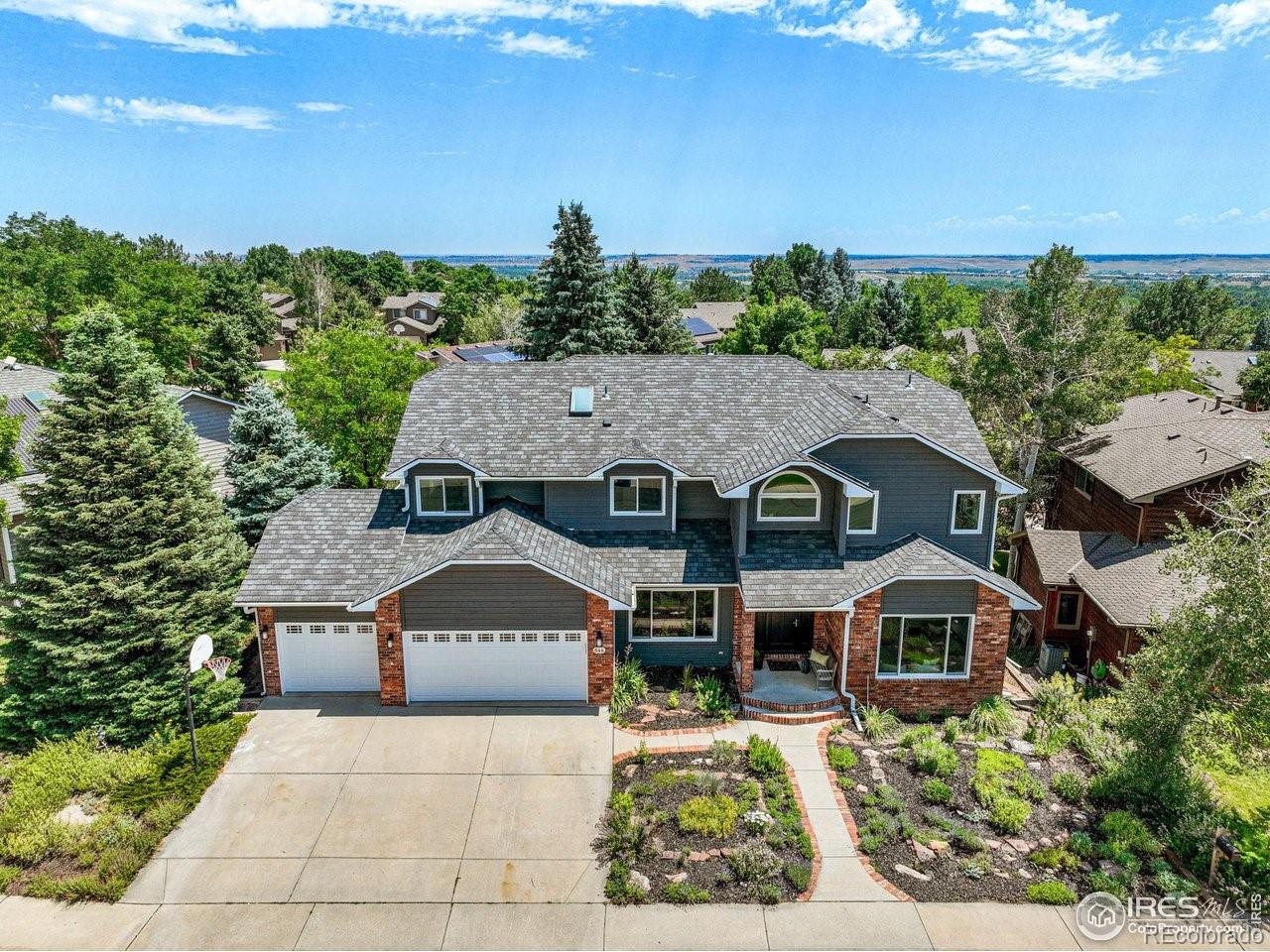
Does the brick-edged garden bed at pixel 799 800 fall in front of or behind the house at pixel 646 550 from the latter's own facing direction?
in front

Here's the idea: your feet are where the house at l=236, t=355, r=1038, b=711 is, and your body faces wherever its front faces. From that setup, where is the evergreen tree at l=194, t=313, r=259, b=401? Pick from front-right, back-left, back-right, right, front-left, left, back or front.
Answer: back-right

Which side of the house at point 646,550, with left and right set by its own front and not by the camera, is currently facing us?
front

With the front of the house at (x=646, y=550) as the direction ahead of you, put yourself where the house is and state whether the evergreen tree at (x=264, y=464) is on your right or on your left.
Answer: on your right

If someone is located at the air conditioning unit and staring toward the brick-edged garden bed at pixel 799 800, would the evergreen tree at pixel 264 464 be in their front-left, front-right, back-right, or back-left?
front-right

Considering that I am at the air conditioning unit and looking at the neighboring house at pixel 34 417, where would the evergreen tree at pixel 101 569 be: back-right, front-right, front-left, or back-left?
front-left

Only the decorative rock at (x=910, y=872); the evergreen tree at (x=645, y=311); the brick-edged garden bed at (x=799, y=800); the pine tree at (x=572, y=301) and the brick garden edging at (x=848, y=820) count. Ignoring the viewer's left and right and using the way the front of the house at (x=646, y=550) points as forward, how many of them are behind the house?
2

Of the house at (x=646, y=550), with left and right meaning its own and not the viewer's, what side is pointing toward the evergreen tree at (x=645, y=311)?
back

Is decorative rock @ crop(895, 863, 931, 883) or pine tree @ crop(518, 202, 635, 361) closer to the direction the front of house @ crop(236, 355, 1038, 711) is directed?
the decorative rock

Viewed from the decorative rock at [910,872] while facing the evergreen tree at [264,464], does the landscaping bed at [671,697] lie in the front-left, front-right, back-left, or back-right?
front-right

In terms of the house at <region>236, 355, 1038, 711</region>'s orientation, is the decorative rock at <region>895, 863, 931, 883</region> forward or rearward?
forward

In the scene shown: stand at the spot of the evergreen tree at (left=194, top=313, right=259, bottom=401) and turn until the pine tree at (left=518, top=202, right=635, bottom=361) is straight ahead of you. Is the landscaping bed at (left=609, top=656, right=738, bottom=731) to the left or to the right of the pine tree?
right

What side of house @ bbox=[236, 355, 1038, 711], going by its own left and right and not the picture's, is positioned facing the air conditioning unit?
left

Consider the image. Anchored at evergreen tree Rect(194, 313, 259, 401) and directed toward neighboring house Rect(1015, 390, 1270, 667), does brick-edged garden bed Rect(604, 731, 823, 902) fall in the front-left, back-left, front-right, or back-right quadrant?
front-right

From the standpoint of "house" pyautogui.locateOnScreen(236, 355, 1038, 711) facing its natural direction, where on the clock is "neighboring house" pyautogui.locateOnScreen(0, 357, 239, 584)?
The neighboring house is roughly at 4 o'clock from the house.

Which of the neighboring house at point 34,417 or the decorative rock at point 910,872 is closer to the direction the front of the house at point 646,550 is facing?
the decorative rock
